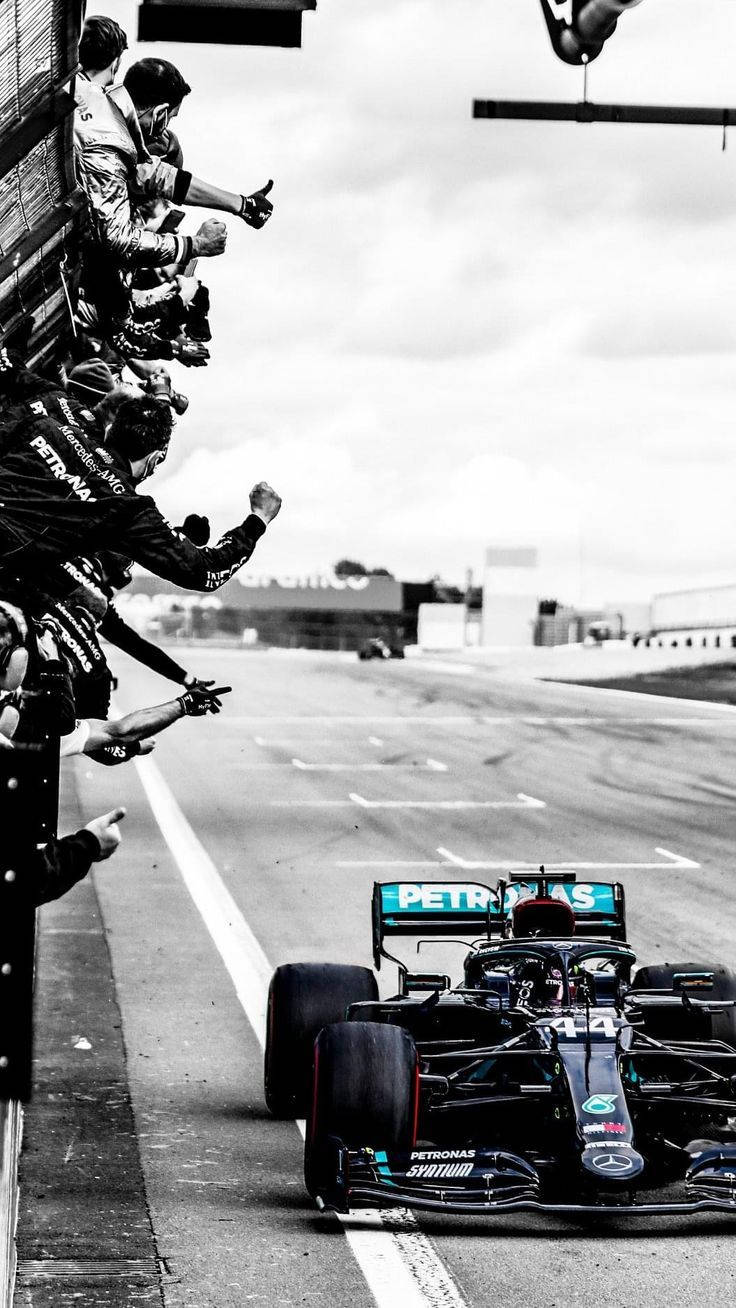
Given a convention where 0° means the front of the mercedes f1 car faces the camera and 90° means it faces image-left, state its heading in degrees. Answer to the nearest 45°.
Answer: approximately 0°
